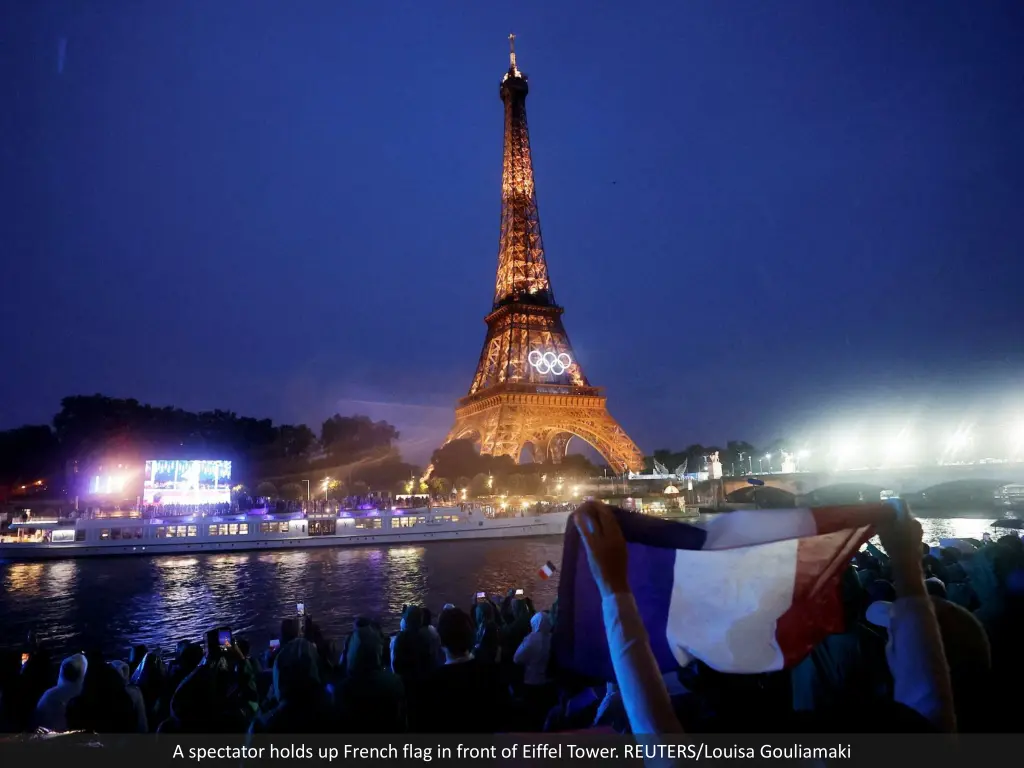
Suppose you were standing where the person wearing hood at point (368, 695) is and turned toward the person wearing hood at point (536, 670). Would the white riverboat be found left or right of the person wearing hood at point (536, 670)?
left

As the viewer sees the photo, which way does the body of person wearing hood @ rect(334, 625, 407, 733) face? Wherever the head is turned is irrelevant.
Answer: away from the camera

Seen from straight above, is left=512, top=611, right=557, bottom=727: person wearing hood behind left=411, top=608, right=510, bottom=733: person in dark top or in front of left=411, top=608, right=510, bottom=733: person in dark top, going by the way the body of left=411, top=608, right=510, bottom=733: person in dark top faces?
in front

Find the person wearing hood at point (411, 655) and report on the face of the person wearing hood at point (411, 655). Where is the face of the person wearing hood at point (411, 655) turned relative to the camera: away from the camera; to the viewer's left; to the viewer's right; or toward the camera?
away from the camera

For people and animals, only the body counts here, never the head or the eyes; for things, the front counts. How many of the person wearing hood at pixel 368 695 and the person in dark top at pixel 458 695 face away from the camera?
2

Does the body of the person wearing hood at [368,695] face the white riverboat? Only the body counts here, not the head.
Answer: yes

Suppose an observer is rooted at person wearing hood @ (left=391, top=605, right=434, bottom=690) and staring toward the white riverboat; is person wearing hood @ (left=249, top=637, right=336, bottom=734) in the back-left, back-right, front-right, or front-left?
back-left

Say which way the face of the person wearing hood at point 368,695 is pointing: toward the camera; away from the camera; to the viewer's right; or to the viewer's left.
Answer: away from the camera

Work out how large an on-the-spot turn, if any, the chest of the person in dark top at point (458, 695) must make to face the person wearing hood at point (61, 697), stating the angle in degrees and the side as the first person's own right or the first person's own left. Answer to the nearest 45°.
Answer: approximately 45° to the first person's own left

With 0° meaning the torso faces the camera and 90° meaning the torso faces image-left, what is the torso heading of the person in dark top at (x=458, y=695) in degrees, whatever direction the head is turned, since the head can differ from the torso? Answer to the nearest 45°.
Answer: approximately 180°

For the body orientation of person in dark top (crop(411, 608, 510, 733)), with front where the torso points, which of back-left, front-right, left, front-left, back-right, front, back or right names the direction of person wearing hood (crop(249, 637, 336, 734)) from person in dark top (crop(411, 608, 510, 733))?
back-left

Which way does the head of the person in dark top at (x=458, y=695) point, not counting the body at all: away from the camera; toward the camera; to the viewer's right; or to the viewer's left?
away from the camera
